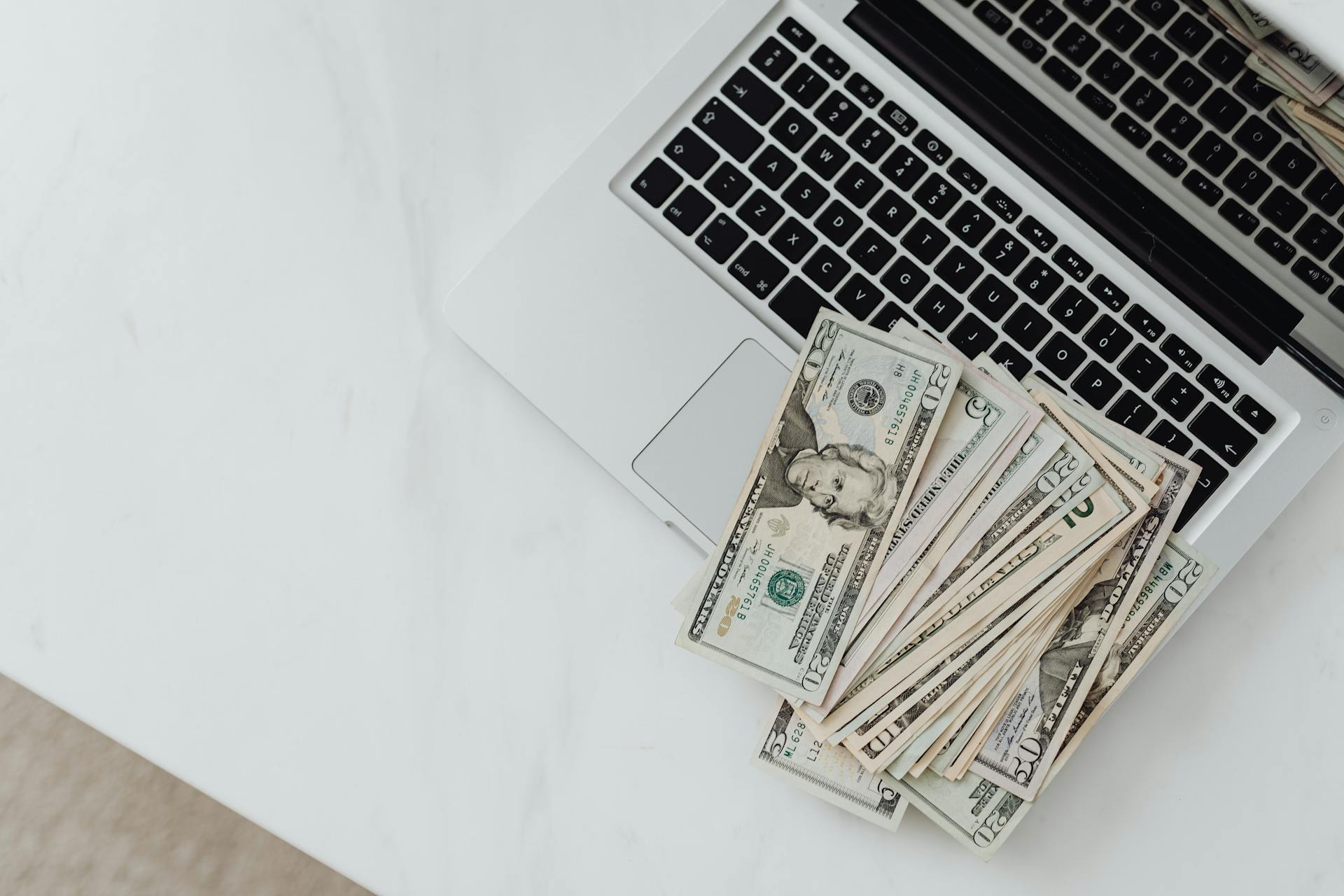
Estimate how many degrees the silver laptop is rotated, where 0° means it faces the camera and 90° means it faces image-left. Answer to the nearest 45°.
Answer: approximately 45°
